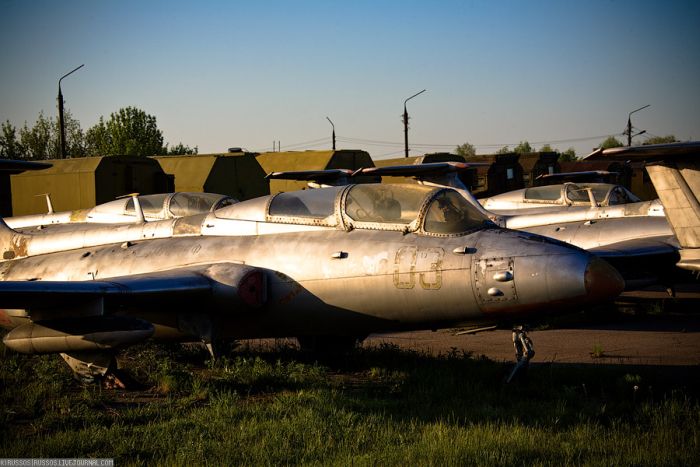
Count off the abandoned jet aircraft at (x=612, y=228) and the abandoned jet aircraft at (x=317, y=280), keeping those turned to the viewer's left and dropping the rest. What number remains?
0

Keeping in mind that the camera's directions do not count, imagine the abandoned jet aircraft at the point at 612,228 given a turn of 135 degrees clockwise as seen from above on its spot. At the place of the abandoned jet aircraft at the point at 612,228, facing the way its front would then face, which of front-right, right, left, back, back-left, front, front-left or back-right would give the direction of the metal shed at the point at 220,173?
front-right

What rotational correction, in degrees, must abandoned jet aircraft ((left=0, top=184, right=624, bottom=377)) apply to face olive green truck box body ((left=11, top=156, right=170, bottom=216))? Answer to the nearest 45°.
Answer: approximately 180°

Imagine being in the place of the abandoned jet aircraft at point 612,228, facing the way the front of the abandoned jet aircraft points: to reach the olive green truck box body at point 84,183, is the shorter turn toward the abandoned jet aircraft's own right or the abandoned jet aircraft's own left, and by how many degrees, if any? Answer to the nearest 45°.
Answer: approximately 180°

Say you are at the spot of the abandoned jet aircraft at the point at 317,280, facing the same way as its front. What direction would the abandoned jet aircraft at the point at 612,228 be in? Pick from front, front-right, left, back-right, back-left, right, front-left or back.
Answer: left

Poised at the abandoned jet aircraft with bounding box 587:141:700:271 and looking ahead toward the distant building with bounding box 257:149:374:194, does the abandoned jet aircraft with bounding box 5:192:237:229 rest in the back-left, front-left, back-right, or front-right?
front-left

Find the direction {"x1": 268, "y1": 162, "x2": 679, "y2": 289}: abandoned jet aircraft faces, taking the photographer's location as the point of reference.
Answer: facing the viewer and to the right of the viewer

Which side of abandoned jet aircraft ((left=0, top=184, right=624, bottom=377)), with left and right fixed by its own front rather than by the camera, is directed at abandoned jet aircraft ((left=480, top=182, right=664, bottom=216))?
left

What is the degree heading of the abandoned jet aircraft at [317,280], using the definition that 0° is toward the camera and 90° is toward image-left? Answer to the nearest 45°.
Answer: approximately 315°

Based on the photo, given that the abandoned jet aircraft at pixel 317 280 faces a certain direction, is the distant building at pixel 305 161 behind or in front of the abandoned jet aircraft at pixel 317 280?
behind

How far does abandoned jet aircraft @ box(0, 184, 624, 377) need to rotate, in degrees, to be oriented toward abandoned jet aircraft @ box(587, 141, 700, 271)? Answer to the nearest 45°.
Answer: approximately 45° to its left
